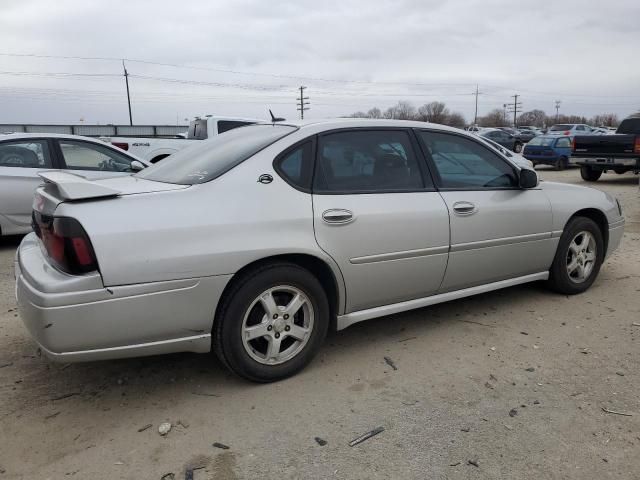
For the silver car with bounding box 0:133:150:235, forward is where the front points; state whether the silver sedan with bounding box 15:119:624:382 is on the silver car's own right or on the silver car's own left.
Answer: on the silver car's own right

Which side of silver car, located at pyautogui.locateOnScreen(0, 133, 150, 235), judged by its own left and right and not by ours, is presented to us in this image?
right

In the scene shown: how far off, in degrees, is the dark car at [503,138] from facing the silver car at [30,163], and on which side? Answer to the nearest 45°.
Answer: approximately 45° to its right

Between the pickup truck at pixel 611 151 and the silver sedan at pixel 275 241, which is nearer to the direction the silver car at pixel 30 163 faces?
the pickup truck

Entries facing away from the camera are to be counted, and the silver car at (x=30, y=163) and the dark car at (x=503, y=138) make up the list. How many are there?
0

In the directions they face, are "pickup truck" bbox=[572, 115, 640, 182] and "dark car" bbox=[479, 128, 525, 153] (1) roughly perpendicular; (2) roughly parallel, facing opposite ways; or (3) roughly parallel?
roughly perpendicular

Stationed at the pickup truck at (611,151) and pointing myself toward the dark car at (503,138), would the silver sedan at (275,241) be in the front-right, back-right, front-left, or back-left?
back-left

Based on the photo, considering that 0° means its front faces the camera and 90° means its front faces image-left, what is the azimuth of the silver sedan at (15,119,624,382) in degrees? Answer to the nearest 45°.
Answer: approximately 225°

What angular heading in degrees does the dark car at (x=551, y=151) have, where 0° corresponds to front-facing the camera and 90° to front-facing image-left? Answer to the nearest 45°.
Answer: approximately 225°

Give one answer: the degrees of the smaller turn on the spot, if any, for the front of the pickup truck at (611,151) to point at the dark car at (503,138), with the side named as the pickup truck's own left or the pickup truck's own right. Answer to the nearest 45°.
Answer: approximately 45° to the pickup truck's own left

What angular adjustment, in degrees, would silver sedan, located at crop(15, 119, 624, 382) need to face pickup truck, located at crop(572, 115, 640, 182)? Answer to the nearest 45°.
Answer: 0° — it already faces it

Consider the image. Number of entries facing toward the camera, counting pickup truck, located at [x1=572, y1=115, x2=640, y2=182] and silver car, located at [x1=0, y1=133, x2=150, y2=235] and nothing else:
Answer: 0
